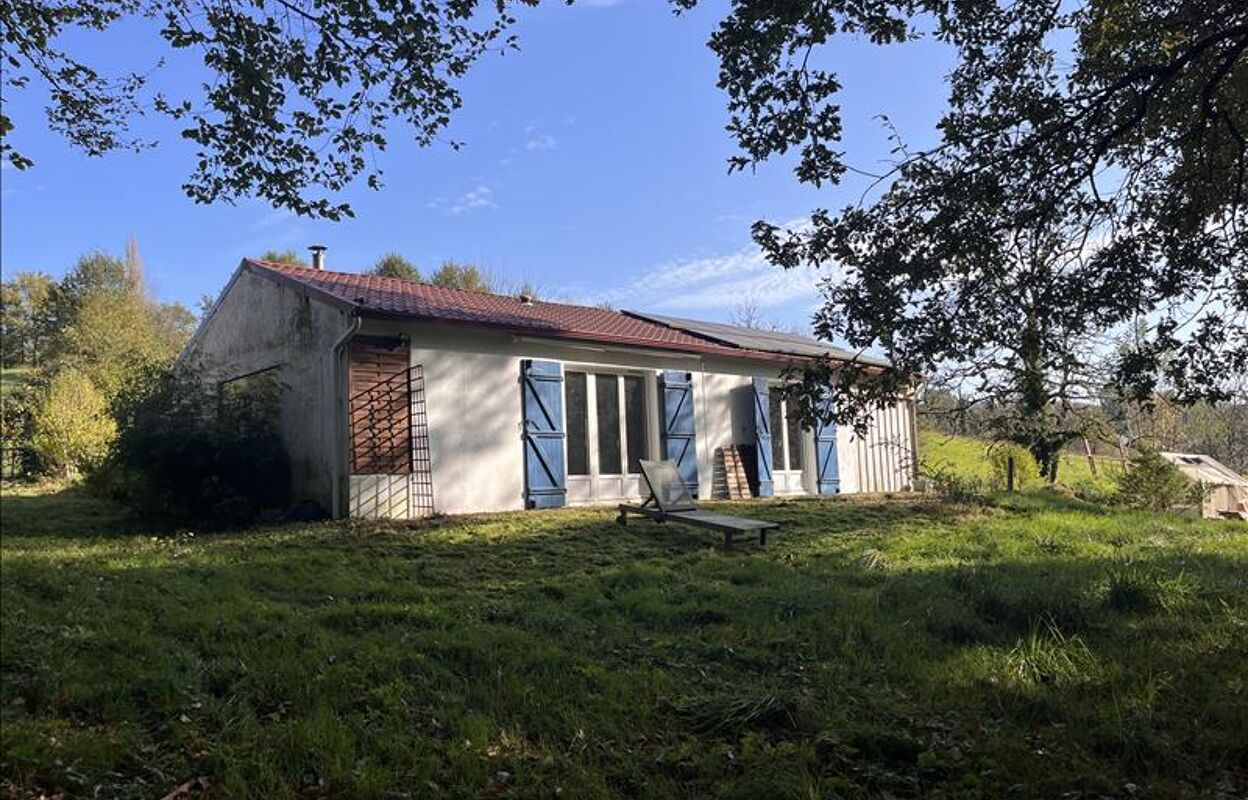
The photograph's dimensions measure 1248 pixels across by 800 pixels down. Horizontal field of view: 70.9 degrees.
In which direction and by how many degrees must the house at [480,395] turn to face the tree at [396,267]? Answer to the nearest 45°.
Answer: approximately 135° to its left

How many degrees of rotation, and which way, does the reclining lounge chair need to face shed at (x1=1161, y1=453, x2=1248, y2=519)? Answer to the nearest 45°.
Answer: approximately 90° to its left

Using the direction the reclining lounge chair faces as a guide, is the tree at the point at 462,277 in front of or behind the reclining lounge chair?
behind

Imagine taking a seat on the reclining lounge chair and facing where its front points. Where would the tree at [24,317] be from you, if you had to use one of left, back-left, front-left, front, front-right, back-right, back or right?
back

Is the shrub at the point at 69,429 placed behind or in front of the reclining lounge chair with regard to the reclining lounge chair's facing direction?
behind

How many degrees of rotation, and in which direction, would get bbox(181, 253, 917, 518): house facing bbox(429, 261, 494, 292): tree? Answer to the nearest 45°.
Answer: approximately 135° to its left

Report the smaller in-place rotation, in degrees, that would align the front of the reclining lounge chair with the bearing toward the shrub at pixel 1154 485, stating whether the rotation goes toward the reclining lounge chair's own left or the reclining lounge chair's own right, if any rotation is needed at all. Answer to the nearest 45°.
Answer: approximately 90° to the reclining lounge chair's own left

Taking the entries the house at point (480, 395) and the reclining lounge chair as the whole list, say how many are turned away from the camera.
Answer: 0

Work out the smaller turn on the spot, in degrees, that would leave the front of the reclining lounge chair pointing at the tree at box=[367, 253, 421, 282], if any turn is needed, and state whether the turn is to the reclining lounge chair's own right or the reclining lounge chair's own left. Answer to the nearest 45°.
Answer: approximately 180°

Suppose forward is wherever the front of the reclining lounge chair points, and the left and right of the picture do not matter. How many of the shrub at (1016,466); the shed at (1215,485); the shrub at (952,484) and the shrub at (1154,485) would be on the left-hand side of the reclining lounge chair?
4

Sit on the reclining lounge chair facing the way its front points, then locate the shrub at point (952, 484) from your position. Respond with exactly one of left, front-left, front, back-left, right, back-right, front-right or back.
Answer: left

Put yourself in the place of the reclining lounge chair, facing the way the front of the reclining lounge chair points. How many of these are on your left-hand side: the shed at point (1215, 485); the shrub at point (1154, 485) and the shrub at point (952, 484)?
3

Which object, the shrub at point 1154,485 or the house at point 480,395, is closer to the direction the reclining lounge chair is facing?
the shrub
